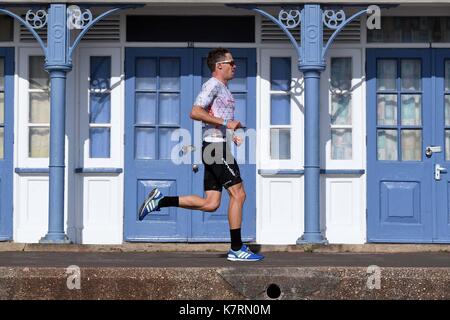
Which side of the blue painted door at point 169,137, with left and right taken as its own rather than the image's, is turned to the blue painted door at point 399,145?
left

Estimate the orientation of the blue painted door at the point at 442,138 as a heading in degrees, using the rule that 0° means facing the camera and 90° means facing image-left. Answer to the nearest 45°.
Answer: approximately 0°

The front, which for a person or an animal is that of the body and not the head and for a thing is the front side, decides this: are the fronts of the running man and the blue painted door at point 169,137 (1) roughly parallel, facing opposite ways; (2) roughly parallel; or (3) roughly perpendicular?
roughly perpendicular

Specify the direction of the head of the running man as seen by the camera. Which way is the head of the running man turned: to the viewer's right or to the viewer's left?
to the viewer's right

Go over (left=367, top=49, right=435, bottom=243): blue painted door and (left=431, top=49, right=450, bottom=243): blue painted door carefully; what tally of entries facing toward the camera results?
2

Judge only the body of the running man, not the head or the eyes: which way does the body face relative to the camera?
to the viewer's right

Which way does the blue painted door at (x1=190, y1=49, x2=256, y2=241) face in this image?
toward the camera

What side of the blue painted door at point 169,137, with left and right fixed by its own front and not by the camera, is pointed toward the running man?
front

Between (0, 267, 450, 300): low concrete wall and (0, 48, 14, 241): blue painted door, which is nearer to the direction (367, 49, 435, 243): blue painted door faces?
the low concrete wall

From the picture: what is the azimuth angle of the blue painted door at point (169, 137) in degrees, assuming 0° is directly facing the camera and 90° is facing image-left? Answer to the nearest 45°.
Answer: approximately 0°

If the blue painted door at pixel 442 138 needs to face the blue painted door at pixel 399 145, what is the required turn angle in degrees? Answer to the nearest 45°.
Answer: approximately 90° to its right
